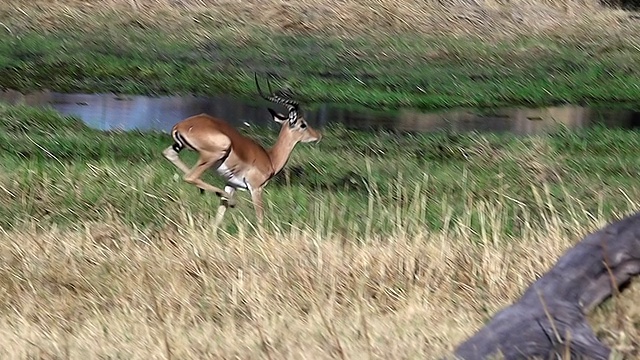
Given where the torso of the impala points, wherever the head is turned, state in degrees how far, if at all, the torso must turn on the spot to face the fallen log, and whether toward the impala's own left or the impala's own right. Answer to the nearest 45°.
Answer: approximately 45° to the impala's own right

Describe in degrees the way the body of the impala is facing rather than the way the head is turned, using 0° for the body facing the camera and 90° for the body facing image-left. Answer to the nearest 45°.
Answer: approximately 270°
